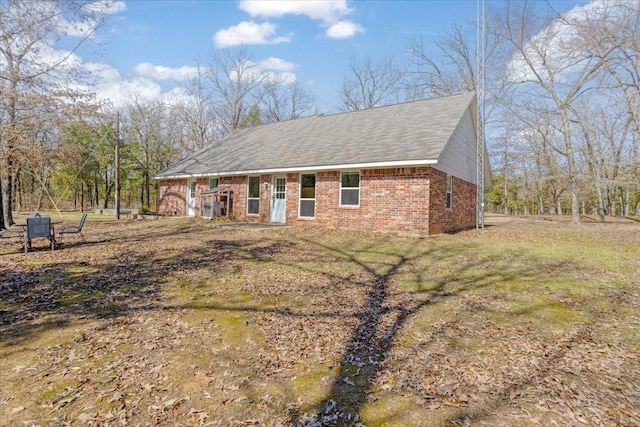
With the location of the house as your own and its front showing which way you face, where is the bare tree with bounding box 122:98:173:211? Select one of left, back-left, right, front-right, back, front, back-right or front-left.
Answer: right

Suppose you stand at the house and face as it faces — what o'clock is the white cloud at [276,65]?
The white cloud is roughly at 4 o'clock from the house.

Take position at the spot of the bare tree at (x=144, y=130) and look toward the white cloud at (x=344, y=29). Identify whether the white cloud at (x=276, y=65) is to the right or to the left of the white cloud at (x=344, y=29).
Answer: left

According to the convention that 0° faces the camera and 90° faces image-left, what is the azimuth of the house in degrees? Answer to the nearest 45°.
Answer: approximately 45°
